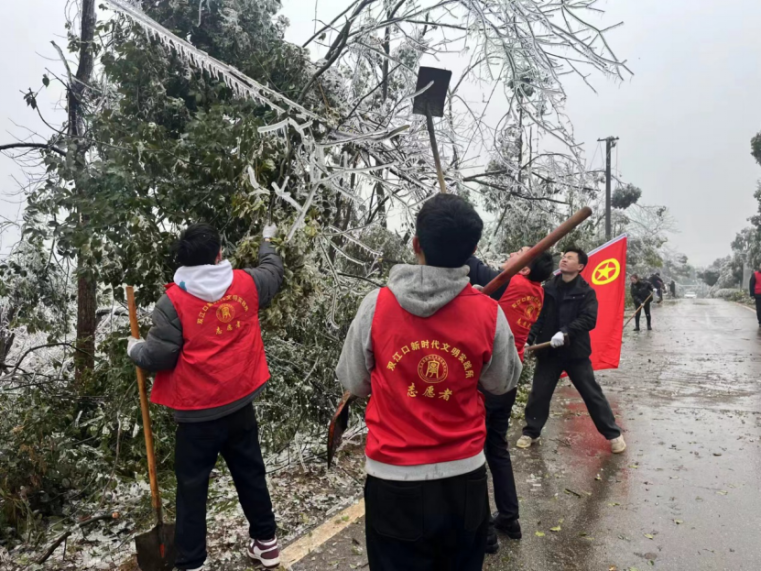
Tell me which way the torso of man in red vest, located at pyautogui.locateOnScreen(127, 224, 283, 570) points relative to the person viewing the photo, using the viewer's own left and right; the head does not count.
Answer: facing away from the viewer

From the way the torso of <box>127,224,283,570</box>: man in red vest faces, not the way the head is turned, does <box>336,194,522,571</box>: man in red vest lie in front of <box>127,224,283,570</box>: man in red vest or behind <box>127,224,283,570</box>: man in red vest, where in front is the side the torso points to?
behind

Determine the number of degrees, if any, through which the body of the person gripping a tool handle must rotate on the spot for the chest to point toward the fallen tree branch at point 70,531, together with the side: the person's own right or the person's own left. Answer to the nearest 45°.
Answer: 0° — they already face it

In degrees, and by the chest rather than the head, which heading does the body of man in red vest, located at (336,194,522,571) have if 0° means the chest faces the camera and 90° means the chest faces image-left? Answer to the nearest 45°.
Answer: approximately 180°
